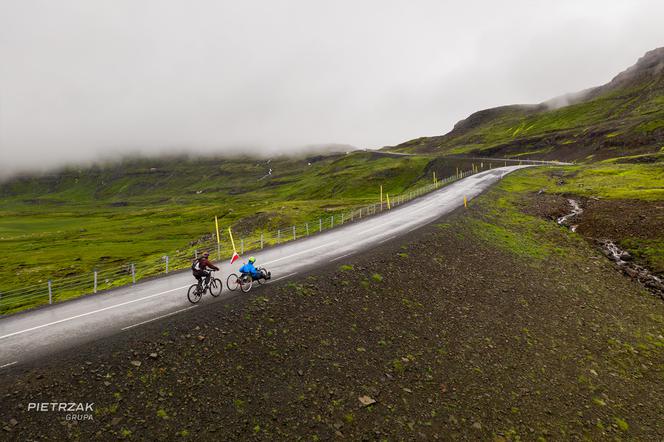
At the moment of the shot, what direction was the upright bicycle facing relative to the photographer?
facing away from the viewer and to the right of the viewer

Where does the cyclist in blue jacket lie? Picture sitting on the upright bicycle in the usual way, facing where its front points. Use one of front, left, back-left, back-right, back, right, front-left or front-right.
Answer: front-right

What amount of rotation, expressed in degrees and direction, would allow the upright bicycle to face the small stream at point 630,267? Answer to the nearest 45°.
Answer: approximately 45° to its right
